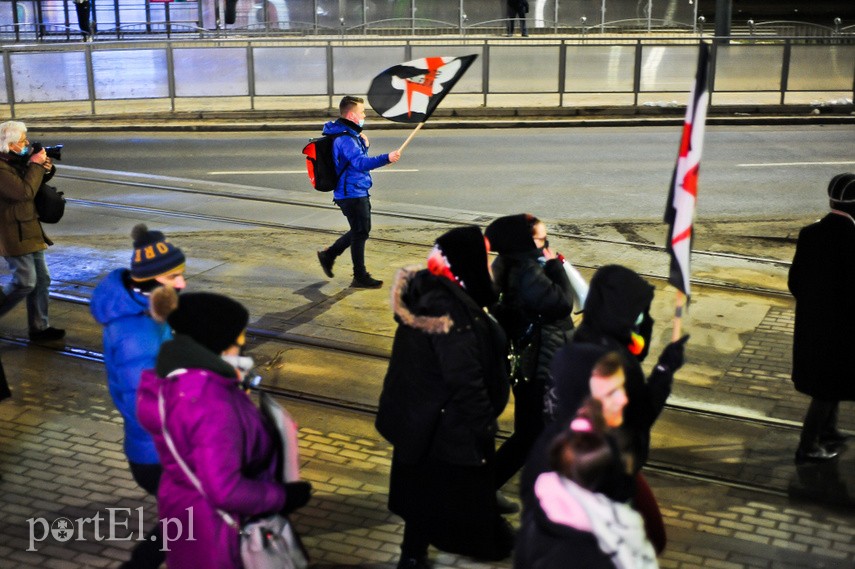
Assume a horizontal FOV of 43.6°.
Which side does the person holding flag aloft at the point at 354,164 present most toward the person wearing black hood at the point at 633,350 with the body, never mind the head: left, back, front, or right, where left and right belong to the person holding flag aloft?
right

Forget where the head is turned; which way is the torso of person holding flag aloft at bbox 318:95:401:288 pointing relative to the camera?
to the viewer's right

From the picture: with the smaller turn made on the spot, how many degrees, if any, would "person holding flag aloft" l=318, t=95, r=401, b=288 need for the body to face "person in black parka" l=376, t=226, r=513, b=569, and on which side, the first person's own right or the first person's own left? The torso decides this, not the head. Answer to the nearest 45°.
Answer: approximately 90° to the first person's own right

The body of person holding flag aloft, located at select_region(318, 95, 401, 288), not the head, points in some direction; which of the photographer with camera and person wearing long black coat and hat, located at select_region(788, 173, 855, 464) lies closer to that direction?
the person wearing long black coat and hat

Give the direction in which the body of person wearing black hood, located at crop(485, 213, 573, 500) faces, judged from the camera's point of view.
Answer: to the viewer's right

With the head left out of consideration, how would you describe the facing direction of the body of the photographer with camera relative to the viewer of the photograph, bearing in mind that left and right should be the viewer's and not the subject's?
facing to the right of the viewer

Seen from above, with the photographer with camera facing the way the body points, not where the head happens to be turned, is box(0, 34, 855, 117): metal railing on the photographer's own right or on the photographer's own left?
on the photographer's own left

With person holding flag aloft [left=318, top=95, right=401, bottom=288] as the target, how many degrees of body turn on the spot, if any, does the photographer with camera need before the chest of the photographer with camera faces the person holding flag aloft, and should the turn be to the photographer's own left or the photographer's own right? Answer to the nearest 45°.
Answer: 0° — they already face them

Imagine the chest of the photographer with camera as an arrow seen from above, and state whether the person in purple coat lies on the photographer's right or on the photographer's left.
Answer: on the photographer's right
